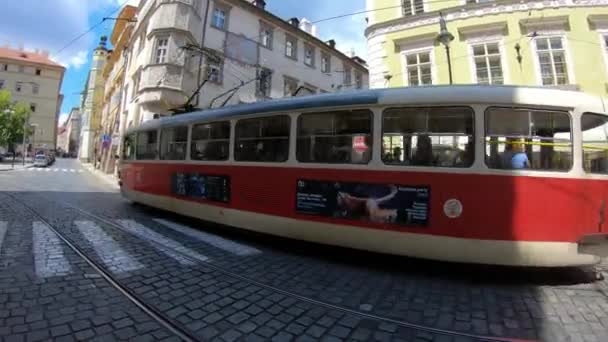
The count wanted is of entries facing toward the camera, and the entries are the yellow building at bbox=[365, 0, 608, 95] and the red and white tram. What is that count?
1

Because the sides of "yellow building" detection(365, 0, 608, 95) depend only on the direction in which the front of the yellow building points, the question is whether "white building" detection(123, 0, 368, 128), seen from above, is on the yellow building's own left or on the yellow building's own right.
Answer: on the yellow building's own right

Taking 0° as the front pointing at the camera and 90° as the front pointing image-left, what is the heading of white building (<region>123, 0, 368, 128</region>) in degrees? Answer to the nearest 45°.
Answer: approximately 315°

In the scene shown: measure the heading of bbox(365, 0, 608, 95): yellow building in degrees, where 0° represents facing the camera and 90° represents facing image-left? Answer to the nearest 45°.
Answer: approximately 0°

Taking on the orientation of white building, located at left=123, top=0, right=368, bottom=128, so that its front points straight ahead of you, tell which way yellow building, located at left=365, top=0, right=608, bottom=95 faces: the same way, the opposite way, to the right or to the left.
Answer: to the right

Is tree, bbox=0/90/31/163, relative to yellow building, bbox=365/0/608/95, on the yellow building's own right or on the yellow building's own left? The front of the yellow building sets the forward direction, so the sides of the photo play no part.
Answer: on the yellow building's own right

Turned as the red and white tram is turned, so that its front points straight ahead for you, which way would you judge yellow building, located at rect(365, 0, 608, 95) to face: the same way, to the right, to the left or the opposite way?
to the left

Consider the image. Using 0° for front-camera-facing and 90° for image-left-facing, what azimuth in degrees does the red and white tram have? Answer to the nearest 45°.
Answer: approximately 135°

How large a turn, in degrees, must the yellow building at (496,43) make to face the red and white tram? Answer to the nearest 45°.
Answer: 0° — it already faces it

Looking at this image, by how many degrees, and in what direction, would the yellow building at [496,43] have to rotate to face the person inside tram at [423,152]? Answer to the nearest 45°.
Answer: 0° — it already faces them

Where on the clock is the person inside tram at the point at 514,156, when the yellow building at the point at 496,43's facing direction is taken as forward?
The person inside tram is roughly at 12 o'clock from the yellow building.
